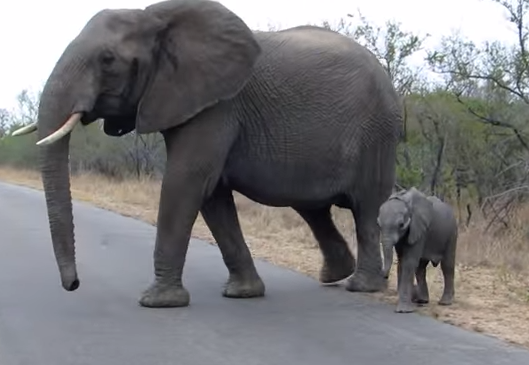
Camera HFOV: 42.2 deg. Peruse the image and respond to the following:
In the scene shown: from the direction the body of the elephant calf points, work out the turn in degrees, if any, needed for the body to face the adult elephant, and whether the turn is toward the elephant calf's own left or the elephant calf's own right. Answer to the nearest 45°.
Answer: approximately 45° to the elephant calf's own right

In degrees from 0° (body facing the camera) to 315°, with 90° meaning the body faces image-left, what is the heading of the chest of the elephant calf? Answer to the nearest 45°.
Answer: approximately 45°
